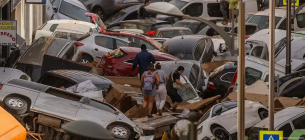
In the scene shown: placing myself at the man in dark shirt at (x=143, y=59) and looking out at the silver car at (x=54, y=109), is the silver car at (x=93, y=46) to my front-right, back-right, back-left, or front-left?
back-right

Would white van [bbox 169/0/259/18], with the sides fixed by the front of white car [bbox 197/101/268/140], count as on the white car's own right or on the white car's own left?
on the white car's own right

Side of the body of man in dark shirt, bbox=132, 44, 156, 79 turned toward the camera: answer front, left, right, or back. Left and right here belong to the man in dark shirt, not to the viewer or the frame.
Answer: back

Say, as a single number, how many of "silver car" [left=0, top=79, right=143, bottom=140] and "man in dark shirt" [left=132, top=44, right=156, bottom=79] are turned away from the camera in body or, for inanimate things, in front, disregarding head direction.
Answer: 1

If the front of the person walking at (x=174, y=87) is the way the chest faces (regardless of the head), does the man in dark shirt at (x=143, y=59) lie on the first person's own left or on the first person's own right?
on the first person's own left

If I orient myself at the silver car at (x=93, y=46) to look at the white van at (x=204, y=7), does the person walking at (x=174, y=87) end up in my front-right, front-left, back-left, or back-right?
back-right
